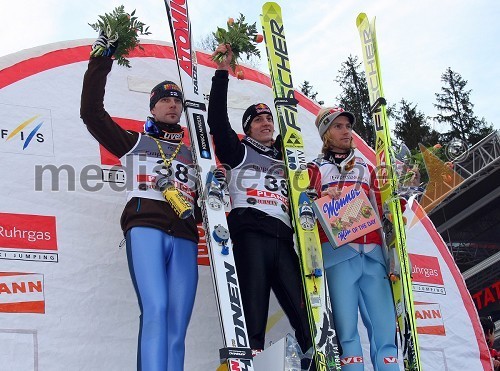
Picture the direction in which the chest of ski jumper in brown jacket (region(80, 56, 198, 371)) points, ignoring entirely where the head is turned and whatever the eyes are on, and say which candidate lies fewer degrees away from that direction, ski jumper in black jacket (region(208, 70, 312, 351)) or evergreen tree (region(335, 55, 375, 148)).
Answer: the ski jumper in black jacket

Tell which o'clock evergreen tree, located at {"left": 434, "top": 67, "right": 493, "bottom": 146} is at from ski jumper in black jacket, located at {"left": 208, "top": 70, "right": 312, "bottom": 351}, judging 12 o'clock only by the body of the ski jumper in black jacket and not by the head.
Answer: The evergreen tree is roughly at 8 o'clock from the ski jumper in black jacket.

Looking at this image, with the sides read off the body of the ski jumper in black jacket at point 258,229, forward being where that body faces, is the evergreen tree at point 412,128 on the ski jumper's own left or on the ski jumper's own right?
on the ski jumper's own left

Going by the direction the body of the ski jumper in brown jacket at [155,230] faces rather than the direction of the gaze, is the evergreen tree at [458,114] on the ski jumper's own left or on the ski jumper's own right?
on the ski jumper's own left

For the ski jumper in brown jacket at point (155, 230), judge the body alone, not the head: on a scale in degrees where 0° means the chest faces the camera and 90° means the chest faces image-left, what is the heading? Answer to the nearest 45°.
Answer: approximately 315°

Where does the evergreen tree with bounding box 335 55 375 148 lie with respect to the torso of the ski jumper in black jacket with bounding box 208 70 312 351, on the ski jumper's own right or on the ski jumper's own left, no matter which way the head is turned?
on the ski jumper's own left

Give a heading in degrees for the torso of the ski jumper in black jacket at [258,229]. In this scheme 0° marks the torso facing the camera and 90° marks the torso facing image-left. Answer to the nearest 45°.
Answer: approximately 315°

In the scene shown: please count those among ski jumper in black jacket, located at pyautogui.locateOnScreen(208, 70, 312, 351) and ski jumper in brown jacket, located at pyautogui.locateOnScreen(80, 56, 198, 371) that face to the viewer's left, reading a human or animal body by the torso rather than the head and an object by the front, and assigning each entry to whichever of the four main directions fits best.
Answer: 0

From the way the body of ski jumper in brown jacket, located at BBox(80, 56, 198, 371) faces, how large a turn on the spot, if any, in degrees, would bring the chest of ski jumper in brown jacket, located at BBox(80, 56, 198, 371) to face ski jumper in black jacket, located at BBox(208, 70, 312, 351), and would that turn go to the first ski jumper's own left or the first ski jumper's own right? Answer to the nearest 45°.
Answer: approximately 45° to the first ski jumper's own left
